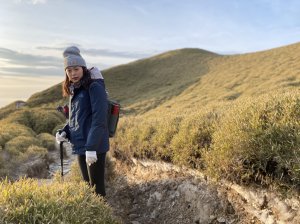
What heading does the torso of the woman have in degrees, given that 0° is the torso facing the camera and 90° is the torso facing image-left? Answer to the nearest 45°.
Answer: approximately 45°

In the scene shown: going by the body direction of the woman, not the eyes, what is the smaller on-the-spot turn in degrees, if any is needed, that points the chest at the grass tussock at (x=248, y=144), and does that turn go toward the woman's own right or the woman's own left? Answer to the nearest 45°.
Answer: approximately 135° to the woman's own left

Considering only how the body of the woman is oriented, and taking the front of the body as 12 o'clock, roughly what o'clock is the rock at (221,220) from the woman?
The rock is roughly at 8 o'clock from the woman.

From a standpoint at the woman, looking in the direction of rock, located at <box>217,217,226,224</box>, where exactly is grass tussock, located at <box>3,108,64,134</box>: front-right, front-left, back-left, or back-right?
back-left

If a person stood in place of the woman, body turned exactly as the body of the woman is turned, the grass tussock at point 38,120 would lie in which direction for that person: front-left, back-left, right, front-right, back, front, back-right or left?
back-right
